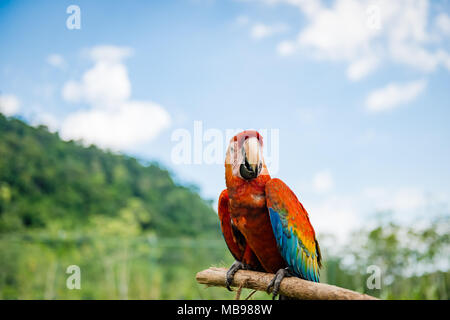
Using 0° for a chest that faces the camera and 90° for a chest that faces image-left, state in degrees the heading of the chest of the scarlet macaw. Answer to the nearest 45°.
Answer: approximately 45°
